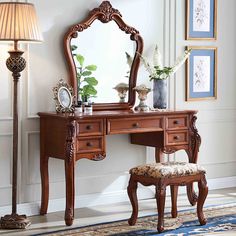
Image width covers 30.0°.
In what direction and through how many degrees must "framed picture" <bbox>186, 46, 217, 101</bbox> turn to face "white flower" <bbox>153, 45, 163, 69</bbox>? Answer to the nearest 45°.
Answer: approximately 90° to its right

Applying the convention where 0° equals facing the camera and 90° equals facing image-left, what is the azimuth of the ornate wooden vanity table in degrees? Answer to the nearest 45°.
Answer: approximately 315°

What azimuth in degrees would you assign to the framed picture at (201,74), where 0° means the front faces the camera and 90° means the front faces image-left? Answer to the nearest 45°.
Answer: approximately 315°

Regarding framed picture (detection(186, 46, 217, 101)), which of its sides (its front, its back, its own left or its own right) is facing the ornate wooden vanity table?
right

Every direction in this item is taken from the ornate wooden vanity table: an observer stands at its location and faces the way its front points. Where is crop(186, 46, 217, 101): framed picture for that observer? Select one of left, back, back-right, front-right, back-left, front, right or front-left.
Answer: left

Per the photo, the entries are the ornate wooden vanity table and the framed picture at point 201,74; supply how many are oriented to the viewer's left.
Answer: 0

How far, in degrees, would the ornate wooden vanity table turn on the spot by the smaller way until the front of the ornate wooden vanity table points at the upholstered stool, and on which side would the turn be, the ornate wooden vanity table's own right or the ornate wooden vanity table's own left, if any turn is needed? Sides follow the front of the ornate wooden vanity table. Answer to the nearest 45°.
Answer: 0° — it already faces it

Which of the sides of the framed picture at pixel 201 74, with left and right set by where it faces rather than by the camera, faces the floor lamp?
right

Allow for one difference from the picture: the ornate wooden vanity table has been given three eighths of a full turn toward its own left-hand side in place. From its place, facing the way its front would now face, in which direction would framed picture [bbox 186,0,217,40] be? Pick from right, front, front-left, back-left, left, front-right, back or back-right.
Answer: front-right

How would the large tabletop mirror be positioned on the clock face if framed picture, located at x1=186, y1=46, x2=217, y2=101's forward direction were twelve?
The large tabletop mirror is roughly at 3 o'clock from the framed picture.
